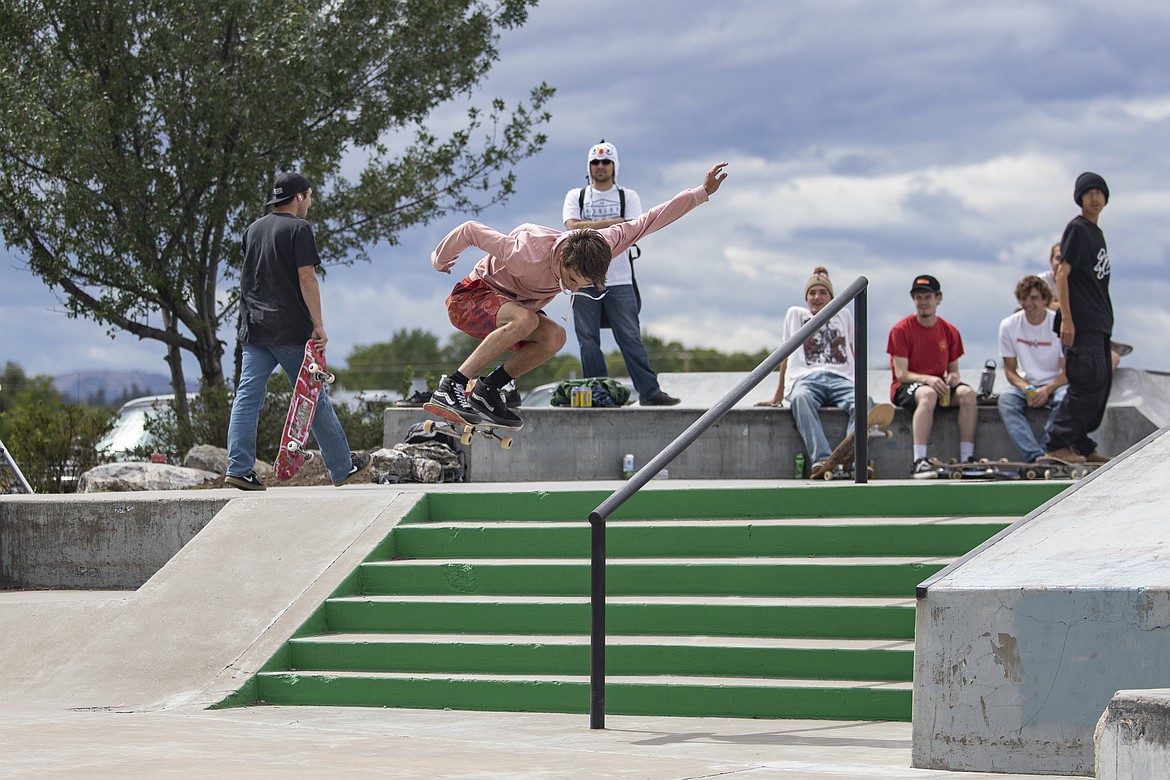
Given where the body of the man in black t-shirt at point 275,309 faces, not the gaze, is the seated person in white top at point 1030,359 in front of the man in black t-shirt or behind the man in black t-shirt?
in front

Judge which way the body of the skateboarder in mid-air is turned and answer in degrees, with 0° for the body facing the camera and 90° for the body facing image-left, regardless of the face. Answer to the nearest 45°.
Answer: approximately 315°

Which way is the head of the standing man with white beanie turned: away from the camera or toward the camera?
toward the camera

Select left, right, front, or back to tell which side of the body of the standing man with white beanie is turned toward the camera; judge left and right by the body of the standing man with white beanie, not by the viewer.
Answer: front

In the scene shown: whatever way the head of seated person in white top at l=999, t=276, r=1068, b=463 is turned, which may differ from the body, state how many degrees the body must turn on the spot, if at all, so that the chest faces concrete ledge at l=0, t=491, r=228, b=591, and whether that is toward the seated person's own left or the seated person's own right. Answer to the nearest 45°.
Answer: approximately 45° to the seated person's own right

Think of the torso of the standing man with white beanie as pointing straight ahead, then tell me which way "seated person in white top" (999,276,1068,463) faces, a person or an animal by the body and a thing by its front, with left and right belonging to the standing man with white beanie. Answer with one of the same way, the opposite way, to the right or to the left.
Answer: the same way

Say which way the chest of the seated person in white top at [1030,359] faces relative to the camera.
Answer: toward the camera

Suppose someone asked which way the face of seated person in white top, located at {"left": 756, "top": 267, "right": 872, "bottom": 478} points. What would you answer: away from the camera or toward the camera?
toward the camera

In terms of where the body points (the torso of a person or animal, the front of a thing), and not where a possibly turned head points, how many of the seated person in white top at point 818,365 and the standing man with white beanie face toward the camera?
2

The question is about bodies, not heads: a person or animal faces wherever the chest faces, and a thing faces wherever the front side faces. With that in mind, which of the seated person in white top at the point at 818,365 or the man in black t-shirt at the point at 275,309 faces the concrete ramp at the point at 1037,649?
the seated person in white top

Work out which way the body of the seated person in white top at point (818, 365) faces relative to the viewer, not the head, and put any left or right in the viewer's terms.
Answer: facing the viewer

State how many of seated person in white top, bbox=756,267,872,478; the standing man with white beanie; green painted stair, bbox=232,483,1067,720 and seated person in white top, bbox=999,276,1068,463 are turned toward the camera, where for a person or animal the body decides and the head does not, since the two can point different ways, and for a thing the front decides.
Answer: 4

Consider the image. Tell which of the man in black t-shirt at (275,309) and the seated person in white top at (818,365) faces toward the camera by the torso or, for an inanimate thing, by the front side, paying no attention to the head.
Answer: the seated person in white top

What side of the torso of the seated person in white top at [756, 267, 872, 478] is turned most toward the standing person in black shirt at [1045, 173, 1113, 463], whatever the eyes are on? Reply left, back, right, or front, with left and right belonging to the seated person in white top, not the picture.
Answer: left
